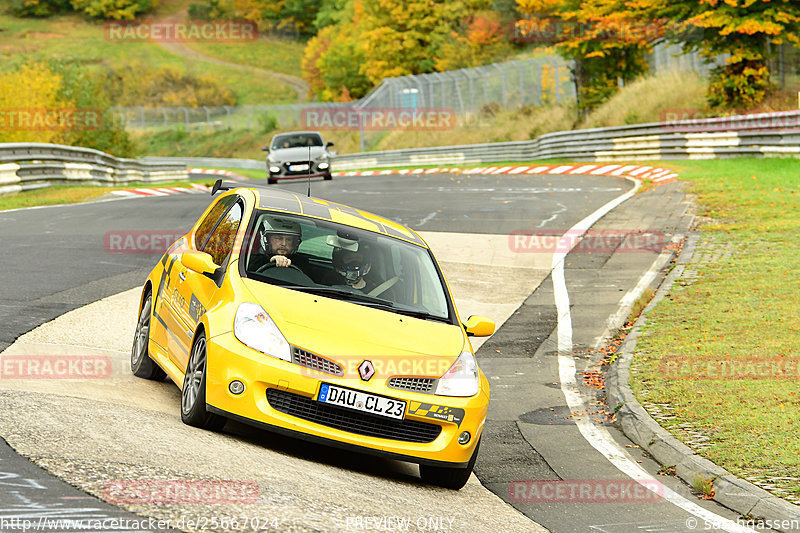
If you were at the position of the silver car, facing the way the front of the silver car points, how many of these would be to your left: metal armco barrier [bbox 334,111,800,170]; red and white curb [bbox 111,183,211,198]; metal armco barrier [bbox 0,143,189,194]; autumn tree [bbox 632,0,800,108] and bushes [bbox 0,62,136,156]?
2

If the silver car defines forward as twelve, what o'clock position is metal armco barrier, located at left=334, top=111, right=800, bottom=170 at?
The metal armco barrier is roughly at 9 o'clock from the silver car.

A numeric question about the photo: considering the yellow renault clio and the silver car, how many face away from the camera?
0

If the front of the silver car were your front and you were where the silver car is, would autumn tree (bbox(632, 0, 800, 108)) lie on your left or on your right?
on your left

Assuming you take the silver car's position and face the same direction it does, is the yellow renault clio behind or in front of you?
in front

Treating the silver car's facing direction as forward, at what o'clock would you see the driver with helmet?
The driver with helmet is roughly at 12 o'clock from the silver car.

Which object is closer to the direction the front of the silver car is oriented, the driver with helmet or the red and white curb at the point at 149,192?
the driver with helmet

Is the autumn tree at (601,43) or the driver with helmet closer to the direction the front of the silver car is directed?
the driver with helmet

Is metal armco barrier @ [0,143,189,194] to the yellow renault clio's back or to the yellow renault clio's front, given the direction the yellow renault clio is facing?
to the back

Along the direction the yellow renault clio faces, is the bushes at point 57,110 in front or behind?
behind

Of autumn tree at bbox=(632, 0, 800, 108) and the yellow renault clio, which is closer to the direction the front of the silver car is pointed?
the yellow renault clio

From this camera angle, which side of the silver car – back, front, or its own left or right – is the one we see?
front

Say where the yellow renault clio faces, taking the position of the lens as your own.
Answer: facing the viewer and to the right of the viewer

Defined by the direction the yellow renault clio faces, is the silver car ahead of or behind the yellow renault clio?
behind

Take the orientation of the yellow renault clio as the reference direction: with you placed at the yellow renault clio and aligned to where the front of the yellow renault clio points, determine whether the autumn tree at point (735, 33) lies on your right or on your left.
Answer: on your left
